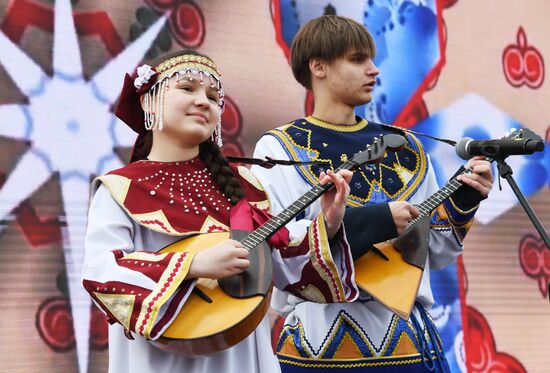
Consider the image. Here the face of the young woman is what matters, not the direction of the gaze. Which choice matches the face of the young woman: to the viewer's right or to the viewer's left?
to the viewer's right

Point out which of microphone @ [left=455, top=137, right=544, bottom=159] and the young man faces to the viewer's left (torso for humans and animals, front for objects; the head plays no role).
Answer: the microphone

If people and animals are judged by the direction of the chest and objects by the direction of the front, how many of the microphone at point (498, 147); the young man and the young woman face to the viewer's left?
1

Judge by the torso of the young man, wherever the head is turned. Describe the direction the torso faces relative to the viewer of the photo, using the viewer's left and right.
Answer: facing the viewer and to the right of the viewer

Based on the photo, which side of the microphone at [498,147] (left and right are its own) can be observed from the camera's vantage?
left

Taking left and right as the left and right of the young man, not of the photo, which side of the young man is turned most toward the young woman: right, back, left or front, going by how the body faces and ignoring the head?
right

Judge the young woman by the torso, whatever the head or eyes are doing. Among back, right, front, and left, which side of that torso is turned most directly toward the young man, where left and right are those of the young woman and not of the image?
left

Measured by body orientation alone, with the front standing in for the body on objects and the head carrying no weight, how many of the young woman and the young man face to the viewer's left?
0

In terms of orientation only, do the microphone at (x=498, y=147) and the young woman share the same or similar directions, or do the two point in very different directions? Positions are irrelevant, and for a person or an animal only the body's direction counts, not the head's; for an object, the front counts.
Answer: very different directions

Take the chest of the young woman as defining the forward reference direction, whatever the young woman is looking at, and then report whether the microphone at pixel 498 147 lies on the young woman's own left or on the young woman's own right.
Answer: on the young woman's own left

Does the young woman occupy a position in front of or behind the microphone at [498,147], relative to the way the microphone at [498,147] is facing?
in front

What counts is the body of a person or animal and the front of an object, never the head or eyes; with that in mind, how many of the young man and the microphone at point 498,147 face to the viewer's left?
1
